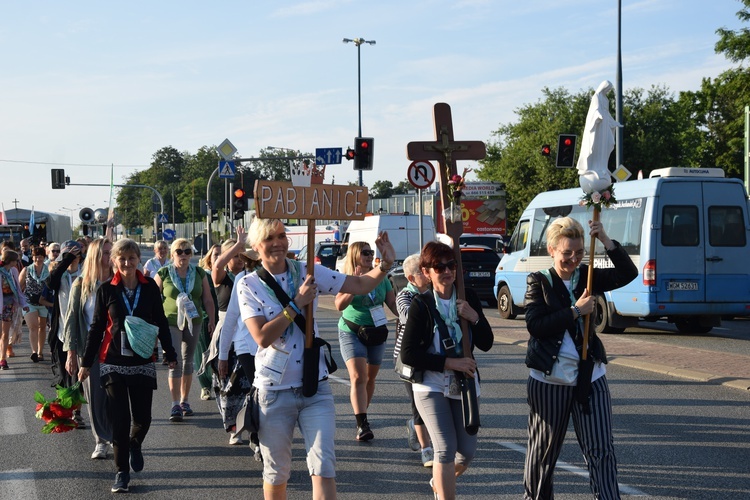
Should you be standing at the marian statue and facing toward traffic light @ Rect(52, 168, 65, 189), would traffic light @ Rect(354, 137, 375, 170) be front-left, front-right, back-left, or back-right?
front-right

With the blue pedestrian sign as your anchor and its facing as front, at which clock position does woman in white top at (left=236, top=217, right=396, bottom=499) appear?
The woman in white top is roughly at 12 o'clock from the blue pedestrian sign.

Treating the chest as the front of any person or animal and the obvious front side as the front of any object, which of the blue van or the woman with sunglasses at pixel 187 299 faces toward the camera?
the woman with sunglasses

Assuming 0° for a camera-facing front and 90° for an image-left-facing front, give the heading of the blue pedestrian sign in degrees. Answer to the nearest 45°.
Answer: approximately 0°

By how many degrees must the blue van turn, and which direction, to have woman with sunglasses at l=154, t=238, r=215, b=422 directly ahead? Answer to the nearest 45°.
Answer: approximately 90° to its left

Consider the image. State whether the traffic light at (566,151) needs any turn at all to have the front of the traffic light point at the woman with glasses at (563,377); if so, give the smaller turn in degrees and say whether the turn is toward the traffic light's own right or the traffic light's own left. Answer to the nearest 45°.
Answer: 0° — it already faces them

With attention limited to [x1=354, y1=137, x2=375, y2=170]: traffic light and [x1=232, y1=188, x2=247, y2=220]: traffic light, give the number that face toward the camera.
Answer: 2

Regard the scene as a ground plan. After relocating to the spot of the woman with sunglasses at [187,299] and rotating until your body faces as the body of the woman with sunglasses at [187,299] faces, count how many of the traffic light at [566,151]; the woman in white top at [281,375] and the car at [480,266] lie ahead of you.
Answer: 1

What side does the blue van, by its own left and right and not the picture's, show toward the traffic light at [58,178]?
front

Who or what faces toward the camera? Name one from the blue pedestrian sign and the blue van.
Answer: the blue pedestrian sign

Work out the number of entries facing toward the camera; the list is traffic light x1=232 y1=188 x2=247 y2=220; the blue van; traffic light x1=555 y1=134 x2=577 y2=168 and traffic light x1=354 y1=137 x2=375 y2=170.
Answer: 3

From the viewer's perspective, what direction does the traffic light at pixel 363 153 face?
toward the camera

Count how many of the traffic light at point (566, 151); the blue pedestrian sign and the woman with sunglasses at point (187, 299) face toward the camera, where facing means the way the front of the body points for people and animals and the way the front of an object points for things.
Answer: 3

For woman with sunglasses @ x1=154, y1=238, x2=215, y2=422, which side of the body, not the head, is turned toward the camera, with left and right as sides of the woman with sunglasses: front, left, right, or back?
front

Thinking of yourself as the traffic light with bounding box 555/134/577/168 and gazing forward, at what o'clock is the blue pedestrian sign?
The blue pedestrian sign is roughly at 3 o'clock from the traffic light.

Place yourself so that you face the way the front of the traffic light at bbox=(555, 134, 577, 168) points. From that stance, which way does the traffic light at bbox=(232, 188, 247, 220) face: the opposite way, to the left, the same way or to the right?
the same way

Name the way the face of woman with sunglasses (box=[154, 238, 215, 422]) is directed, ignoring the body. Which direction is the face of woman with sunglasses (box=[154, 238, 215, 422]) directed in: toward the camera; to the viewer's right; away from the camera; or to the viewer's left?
toward the camera
